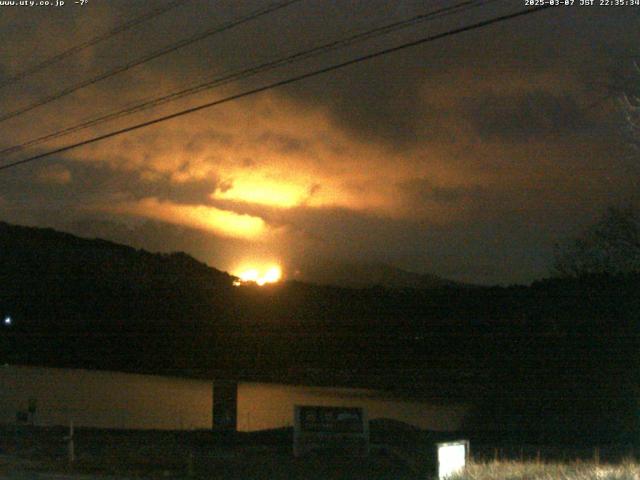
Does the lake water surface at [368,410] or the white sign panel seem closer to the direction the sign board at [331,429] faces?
the white sign panel

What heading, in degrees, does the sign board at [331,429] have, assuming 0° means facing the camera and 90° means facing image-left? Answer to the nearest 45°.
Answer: approximately 0°
